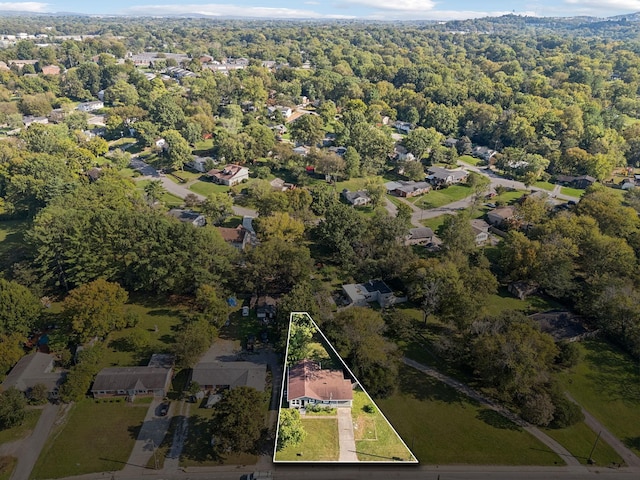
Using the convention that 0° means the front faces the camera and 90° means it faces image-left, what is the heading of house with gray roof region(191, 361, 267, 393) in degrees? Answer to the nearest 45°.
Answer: approximately 0°

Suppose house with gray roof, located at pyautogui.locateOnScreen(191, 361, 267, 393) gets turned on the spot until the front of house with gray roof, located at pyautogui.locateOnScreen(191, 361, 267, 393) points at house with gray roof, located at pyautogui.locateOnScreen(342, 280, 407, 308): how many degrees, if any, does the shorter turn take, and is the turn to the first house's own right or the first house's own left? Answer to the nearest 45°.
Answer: approximately 135° to the first house's own left

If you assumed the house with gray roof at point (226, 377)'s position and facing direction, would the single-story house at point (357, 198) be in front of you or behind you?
behind

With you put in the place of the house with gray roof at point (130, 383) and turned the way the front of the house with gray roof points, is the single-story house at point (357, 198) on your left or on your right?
on your left

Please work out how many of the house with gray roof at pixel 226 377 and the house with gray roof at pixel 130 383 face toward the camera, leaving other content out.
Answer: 2

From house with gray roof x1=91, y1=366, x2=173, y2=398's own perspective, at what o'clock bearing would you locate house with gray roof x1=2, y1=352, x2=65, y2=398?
house with gray roof x1=2, y1=352, x2=65, y2=398 is roughly at 4 o'clock from house with gray roof x1=91, y1=366, x2=173, y2=398.

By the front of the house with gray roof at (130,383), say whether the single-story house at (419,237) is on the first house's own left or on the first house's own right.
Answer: on the first house's own left

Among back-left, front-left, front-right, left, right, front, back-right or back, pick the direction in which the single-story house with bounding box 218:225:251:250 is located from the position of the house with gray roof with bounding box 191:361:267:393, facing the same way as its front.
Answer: back

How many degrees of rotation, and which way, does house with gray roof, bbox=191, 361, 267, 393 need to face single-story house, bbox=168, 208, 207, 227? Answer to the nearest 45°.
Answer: approximately 180°
